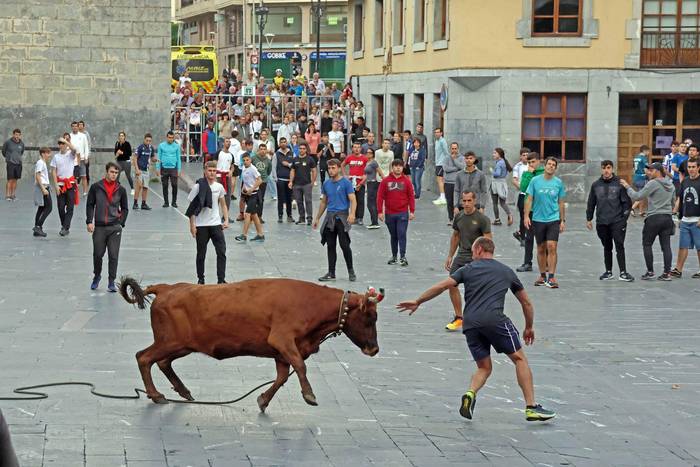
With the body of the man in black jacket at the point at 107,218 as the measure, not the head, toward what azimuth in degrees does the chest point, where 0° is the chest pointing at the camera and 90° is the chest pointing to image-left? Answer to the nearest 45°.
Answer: approximately 0°

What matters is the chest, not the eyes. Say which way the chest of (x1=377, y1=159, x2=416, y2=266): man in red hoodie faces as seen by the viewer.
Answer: toward the camera

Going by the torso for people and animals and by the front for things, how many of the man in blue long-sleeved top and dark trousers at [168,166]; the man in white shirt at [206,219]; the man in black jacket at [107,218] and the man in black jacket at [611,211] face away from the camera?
0

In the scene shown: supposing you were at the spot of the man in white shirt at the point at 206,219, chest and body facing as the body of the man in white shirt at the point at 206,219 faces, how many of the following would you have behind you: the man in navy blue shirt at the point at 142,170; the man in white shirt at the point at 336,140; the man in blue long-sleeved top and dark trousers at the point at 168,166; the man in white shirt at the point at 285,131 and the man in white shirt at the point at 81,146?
5

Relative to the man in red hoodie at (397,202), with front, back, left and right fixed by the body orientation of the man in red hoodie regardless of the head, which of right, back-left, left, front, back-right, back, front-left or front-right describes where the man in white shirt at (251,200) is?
back-right

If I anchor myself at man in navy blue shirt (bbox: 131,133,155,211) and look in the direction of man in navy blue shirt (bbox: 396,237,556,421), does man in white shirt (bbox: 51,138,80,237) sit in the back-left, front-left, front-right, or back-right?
front-right

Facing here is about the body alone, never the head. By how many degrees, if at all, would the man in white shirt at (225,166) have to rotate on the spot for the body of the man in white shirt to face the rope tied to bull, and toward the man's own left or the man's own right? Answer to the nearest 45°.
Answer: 0° — they already face it

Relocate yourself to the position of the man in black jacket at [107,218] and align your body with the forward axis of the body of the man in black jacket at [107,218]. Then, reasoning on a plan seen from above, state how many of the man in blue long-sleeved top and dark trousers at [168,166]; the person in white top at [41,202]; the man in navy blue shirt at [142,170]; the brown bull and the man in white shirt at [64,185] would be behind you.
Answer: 4

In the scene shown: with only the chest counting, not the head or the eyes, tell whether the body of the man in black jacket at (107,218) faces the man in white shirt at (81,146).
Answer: no

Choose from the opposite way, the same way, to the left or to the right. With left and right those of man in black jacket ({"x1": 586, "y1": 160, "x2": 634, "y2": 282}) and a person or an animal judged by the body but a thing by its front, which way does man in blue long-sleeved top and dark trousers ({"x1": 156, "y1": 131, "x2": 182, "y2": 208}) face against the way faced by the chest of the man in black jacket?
the same way

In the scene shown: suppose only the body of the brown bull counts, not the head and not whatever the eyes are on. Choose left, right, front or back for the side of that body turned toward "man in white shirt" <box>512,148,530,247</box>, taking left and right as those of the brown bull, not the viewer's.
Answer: left

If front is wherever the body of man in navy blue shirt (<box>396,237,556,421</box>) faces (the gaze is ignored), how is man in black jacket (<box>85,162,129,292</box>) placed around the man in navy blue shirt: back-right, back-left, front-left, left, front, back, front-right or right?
front-left

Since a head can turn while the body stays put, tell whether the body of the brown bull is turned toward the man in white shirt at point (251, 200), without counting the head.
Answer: no

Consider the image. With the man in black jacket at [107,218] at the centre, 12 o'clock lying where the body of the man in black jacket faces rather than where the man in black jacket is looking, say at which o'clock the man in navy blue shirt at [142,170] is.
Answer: The man in navy blue shirt is roughly at 6 o'clock from the man in black jacket.

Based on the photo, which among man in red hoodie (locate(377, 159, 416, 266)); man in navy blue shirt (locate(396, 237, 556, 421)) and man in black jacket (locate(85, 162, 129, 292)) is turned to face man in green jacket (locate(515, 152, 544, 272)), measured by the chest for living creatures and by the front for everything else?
the man in navy blue shirt

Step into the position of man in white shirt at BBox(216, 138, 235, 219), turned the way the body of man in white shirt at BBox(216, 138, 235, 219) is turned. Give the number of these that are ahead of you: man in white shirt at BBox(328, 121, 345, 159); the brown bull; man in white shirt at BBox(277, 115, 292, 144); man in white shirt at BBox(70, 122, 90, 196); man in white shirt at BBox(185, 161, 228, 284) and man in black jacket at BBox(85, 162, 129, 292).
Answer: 3

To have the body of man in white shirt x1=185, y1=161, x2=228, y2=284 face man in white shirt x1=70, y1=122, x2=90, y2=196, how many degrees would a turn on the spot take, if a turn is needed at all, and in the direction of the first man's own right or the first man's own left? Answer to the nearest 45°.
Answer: approximately 180°
